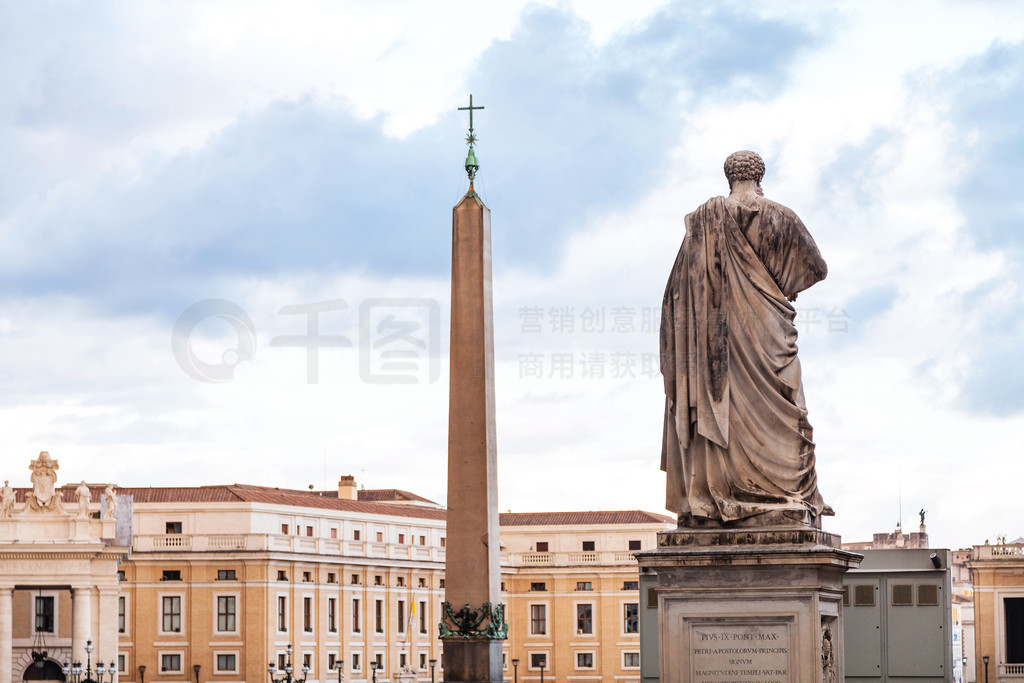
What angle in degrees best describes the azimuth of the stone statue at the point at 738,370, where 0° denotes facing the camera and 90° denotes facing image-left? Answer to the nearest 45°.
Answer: approximately 180°
